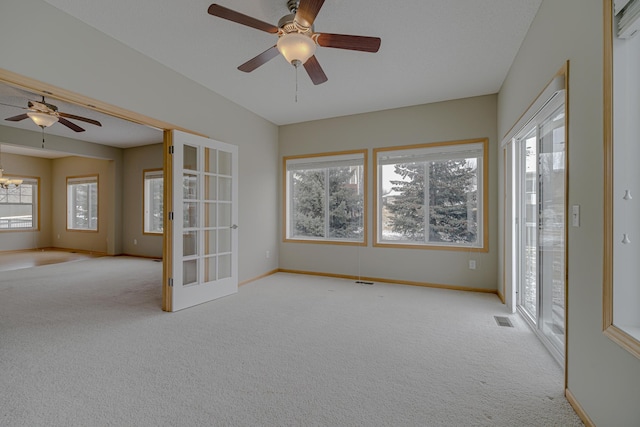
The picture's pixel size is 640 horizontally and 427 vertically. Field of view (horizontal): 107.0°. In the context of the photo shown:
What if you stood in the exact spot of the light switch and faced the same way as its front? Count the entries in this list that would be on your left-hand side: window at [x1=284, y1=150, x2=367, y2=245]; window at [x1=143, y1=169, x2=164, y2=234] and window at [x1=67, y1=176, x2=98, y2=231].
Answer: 0

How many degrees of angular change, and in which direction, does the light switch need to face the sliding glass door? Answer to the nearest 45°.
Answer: approximately 135° to its right

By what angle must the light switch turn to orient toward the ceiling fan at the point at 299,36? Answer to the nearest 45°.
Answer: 0° — it already faces it

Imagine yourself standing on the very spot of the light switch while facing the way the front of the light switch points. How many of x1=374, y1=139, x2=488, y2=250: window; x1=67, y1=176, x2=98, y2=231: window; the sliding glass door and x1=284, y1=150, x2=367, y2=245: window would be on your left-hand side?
0

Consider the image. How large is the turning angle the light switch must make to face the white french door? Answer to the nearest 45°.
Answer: approximately 45° to its right

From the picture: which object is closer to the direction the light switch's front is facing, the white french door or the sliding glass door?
the white french door

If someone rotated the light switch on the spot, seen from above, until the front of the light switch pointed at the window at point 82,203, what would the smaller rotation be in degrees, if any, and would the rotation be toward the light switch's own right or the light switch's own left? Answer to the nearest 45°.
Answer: approximately 45° to the light switch's own right

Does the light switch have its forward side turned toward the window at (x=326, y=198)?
no

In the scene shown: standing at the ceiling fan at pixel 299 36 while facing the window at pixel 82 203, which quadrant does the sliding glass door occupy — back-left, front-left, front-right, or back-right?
back-right

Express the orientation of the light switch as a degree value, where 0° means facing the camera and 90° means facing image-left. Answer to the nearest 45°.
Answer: approximately 45°

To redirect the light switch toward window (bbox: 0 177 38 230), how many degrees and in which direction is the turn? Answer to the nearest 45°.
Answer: approximately 45° to its right

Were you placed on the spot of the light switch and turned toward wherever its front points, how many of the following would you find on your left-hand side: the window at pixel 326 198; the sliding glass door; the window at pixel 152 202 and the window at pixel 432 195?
0

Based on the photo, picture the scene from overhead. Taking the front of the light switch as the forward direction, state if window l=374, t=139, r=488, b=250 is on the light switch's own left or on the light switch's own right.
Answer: on the light switch's own right
